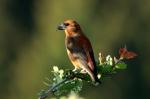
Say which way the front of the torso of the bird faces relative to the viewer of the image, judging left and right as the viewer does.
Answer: facing to the left of the viewer
